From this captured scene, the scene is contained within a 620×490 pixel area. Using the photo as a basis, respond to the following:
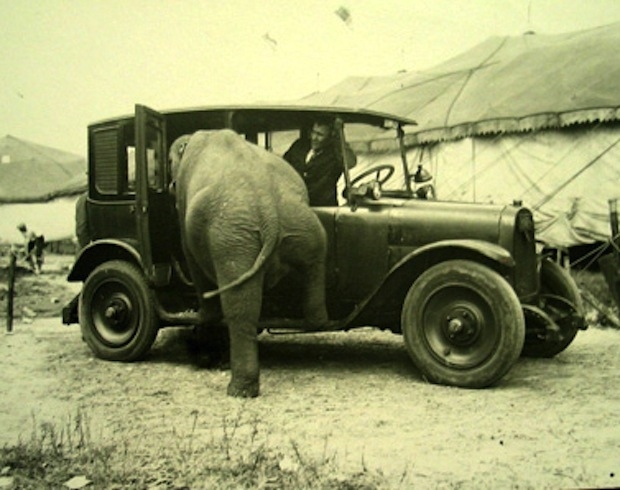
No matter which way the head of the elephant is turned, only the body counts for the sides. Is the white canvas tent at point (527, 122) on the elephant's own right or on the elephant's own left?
on the elephant's own right

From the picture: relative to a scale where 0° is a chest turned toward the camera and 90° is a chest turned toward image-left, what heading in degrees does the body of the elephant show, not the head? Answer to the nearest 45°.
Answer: approximately 135°

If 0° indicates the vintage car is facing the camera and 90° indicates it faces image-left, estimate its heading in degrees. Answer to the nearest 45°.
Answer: approximately 315°
